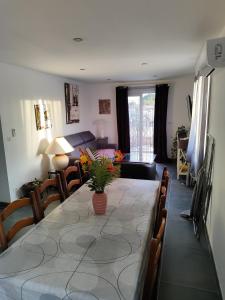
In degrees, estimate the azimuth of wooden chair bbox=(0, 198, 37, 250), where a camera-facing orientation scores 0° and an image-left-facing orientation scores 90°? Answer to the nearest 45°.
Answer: approximately 315°

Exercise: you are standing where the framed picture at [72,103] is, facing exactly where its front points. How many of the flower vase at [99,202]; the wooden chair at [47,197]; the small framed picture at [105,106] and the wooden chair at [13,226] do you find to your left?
1

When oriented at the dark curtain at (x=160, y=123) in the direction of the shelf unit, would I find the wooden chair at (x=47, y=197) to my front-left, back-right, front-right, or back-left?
front-right

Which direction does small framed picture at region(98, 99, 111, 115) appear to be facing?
toward the camera

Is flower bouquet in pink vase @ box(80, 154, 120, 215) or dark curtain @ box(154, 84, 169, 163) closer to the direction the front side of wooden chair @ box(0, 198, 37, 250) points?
the flower bouquet in pink vase

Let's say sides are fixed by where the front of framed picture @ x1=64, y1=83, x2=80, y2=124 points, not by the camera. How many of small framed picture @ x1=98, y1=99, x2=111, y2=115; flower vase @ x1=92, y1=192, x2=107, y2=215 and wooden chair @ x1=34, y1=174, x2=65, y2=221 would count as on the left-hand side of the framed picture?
1

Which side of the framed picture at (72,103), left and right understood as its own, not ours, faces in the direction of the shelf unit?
front

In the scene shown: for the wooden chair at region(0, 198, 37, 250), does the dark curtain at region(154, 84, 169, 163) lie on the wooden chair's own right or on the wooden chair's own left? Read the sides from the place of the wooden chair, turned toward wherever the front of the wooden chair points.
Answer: on the wooden chair's own left

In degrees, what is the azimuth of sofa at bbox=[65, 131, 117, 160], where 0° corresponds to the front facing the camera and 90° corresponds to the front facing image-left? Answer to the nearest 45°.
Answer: approximately 315°

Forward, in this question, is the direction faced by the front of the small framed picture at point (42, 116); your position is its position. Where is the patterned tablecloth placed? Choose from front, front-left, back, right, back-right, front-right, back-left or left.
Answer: front-right

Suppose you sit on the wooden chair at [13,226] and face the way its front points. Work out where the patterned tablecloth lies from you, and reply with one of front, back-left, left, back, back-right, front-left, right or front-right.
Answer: front

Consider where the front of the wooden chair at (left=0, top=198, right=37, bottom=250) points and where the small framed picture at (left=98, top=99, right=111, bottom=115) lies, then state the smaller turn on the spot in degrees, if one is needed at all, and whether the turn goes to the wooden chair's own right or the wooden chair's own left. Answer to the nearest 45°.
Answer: approximately 90° to the wooden chair's own left

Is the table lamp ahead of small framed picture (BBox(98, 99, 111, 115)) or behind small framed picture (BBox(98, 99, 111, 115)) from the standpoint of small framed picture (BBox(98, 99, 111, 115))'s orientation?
ahead

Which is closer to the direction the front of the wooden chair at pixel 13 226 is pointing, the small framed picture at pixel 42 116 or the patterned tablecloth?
the patterned tablecloth

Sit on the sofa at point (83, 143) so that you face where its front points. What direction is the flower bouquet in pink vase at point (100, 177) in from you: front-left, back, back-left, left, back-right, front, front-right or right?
front-right

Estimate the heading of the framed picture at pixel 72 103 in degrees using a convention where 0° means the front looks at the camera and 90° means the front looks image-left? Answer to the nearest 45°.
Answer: approximately 315°

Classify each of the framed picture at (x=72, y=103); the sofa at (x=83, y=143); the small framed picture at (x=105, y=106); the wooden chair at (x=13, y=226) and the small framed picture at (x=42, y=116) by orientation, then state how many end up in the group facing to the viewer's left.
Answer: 0

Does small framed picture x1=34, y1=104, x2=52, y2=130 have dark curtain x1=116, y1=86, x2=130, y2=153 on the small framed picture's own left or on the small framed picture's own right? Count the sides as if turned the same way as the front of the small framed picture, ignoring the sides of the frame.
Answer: on the small framed picture's own left

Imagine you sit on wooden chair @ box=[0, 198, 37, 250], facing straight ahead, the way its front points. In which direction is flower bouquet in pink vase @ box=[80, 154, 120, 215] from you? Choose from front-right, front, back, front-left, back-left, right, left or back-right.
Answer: front-left

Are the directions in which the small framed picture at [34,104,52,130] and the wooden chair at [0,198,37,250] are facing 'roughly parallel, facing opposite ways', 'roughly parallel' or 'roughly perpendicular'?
roughly parallel
